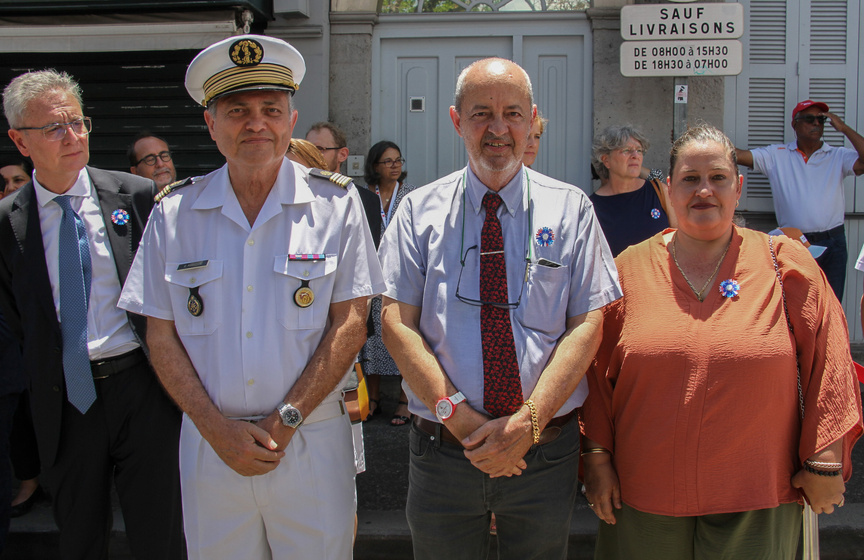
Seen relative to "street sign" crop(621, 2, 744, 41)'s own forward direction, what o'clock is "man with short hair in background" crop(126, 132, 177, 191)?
The man with short hair in background is roughly at 2 o'clock from the street sign.

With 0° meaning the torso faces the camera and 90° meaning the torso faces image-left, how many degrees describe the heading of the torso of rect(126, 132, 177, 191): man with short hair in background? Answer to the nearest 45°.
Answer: approximately 315°

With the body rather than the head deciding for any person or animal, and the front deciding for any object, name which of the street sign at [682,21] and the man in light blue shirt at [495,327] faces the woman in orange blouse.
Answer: the street sign

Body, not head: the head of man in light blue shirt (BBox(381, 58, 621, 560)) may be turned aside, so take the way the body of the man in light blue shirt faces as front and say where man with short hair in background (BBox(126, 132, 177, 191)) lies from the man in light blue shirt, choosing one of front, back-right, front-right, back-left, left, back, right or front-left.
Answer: back-right

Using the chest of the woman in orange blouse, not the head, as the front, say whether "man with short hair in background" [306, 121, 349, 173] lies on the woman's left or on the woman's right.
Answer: on the woman's right

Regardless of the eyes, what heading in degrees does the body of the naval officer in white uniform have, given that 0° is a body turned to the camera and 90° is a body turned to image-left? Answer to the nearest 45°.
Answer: approximately 0°

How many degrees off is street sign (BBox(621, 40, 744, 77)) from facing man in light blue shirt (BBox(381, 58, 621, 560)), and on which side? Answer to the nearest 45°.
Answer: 0° — it already faces them

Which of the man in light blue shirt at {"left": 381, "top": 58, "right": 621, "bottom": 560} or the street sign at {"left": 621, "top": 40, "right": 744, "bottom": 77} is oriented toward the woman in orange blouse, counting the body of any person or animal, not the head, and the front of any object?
the street sign
